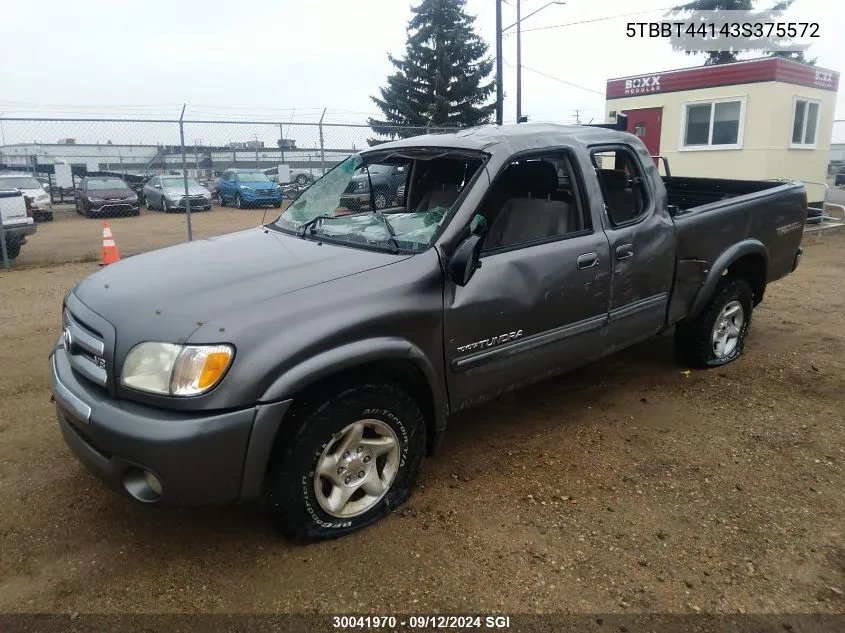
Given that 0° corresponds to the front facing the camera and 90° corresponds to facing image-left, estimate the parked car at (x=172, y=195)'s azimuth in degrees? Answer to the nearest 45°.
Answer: approximately 315°

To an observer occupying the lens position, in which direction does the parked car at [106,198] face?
facing the viewer and to the right of the viewer

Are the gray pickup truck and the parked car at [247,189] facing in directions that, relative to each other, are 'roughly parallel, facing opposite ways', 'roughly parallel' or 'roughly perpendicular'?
roughly perpendicular

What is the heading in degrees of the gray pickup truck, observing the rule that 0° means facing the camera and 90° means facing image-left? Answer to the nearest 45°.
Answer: approximately 45°

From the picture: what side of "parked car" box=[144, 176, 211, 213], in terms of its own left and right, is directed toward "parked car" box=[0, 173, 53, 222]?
right

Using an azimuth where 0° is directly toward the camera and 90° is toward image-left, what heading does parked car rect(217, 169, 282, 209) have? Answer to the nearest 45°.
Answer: approximately 315°

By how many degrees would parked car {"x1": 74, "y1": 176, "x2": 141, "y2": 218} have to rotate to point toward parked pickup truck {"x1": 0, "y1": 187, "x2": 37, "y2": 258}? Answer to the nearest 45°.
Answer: approximately 45° to its right

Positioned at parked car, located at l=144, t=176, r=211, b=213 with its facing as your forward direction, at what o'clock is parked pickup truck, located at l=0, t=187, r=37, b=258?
parked pickup truck, located at l=0, t=187, r=37, b=258 is roughly at 2 o'clock from parked car, located at l=144, t=176, r=211, b=213.

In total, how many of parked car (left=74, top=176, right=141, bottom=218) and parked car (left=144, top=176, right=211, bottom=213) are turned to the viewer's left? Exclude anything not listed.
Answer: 0

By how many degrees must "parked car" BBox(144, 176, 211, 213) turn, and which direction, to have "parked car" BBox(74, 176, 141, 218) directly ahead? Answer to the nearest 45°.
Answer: approximately 90° to its right

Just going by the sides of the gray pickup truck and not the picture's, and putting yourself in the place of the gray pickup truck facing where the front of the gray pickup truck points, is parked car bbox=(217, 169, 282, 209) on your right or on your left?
on your right
